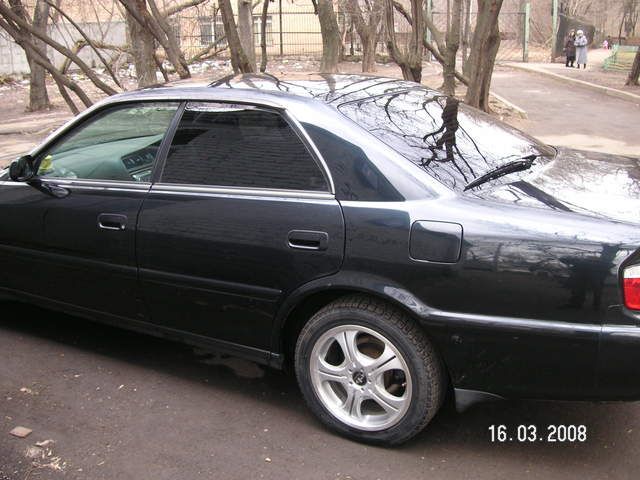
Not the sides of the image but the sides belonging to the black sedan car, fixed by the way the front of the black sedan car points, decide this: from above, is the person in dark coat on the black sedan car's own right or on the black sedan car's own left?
on the black sedan car's own right

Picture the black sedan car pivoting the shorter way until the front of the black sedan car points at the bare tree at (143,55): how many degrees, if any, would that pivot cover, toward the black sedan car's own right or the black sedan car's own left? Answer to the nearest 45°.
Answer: approximately 45° to the black sedan car's own right

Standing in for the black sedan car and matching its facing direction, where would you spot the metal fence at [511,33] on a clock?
The metal fence is roughly at 2 o'clock from the black sedan car.

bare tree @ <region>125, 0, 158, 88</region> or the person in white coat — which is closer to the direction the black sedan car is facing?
the bare tree

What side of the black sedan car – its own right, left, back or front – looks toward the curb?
right

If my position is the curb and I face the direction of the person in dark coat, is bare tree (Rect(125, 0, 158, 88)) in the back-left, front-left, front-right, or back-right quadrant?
back-left

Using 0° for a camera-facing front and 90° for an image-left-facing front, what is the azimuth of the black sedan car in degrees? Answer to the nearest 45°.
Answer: approximately 135°
